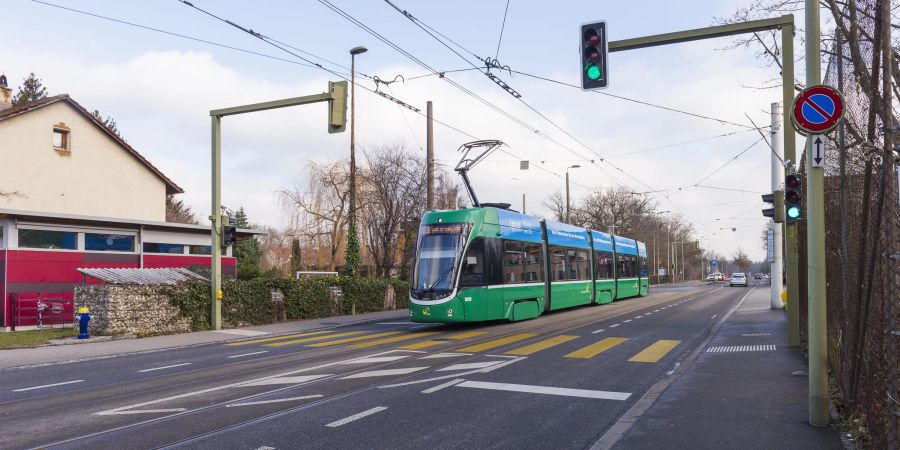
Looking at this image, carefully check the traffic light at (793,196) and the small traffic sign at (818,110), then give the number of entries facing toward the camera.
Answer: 2

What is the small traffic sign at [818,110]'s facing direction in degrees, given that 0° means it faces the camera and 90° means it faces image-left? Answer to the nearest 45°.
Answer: approximately 0°

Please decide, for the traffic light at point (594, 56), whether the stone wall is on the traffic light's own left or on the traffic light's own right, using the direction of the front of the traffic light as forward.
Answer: on the traffic light's own right

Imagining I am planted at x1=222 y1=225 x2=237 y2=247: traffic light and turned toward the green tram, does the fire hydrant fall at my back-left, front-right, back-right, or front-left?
back-right
